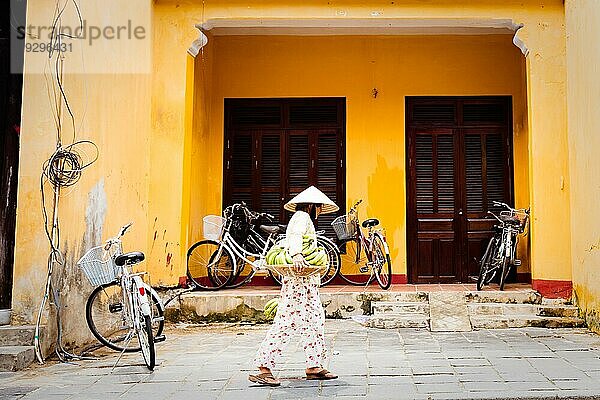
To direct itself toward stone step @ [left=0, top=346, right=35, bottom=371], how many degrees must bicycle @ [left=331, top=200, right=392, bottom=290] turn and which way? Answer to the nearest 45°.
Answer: approximately 90° to its left

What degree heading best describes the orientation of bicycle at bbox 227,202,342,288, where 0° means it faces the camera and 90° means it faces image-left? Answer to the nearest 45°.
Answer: approximately 90°

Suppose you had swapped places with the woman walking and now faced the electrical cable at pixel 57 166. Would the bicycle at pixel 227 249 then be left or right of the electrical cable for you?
right

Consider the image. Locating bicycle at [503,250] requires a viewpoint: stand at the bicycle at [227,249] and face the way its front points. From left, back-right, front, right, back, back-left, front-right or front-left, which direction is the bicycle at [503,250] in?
back

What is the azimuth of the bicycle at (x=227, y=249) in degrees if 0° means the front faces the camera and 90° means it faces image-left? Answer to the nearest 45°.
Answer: approximately 90°

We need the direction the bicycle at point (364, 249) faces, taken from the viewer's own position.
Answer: facing away from the viewer and to the left of the viewer

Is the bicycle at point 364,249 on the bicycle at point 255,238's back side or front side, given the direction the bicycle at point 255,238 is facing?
on the back side
